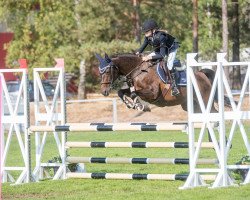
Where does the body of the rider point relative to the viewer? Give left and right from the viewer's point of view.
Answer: facing the viewer and to the left of the viewer
